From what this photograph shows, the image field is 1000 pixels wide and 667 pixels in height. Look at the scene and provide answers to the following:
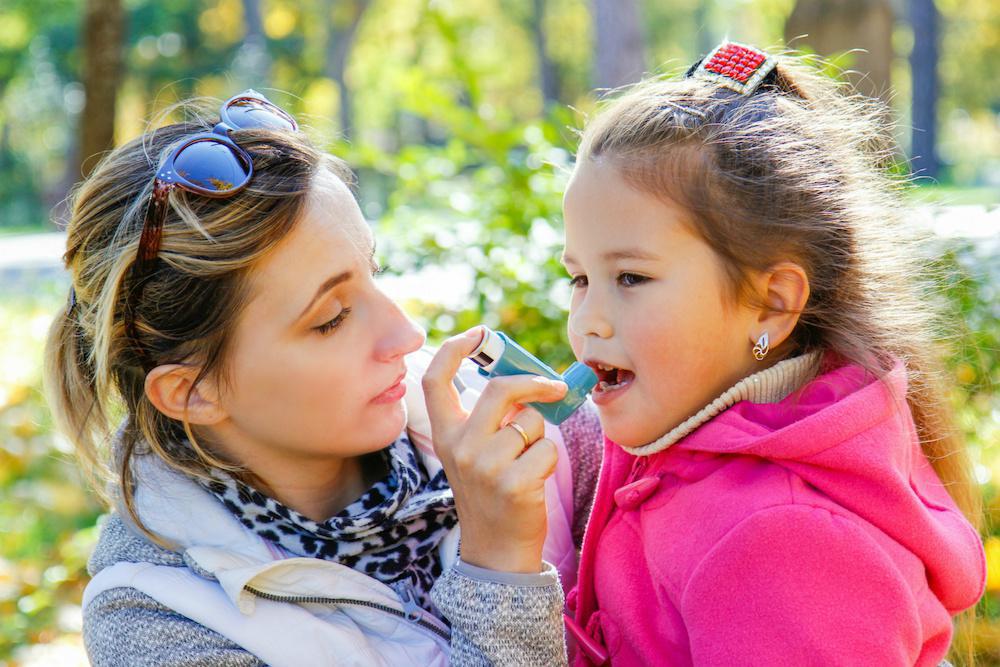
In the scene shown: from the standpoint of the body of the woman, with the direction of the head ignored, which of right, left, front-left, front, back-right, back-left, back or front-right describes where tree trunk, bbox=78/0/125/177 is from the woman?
back-left

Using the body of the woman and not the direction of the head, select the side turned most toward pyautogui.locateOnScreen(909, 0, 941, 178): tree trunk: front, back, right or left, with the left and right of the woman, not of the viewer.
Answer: left

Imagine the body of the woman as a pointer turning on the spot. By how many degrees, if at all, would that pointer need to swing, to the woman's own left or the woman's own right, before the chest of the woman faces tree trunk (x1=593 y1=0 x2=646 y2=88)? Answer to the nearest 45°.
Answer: approximately 90° to the woman's own left

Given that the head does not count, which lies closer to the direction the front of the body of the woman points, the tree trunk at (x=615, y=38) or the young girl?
the young girl

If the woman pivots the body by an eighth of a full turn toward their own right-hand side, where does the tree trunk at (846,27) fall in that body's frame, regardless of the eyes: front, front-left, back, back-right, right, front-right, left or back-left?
back-left

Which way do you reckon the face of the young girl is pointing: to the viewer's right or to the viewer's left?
to the viewer's left

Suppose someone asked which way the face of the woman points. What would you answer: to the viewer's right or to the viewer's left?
to the viewer's right

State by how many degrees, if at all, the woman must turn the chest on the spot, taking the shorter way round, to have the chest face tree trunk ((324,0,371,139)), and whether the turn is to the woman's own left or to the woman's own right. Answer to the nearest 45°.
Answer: approximately 135° to the woman's own left

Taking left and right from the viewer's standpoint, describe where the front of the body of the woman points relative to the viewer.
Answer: facing the viewer and to the right of the viewer

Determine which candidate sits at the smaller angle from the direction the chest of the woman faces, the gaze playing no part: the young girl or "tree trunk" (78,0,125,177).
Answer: the young girl

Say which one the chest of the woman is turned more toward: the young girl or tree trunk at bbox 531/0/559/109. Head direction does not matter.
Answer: the young girl

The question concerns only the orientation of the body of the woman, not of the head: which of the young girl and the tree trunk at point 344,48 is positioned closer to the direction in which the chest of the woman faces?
the young girl

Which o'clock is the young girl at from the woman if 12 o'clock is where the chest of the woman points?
The young girl is roughly at 11 o'clock from the woman.

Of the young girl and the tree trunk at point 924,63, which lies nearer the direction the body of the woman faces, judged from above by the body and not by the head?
the young girl
